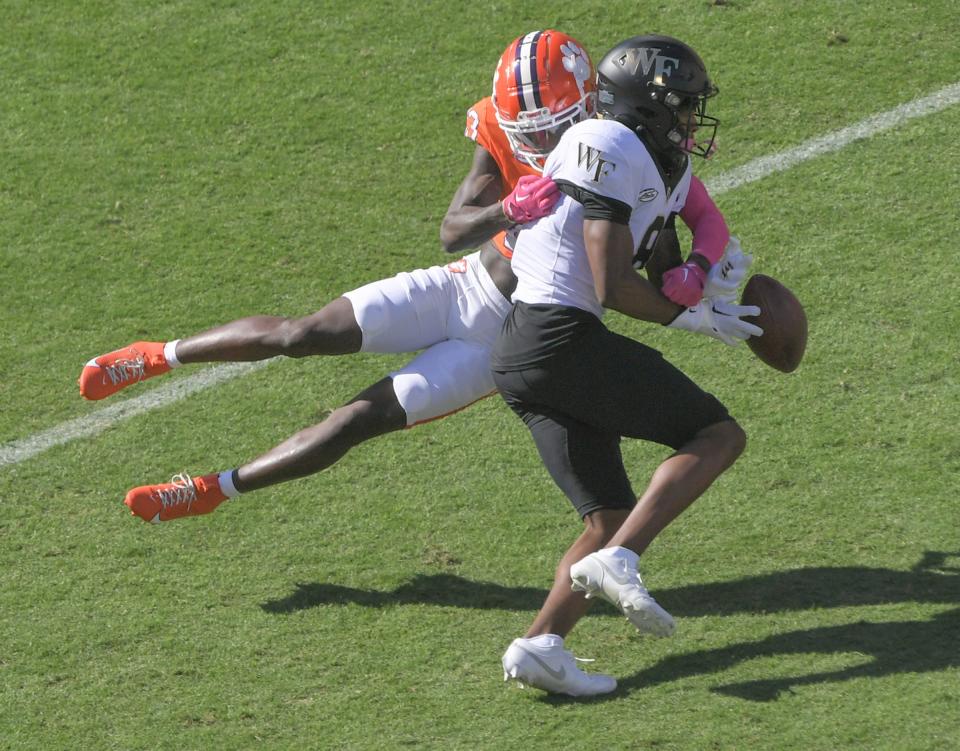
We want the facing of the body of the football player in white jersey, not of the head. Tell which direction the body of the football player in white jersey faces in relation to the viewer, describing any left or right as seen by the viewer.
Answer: facing to the right of the viewer

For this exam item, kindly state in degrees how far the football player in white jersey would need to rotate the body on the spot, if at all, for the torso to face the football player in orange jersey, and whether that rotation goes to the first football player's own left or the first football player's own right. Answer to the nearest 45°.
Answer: approximately 135° to the first football player's own left

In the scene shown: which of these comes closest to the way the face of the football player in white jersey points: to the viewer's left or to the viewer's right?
to the viewer's right
